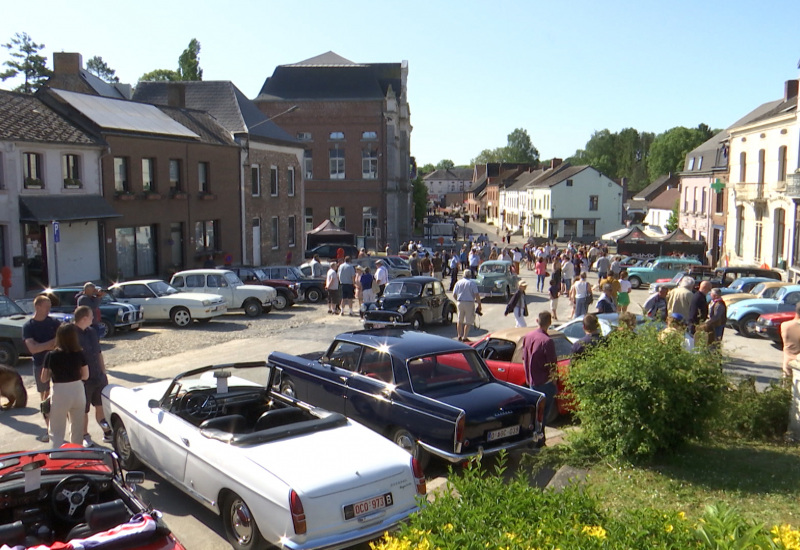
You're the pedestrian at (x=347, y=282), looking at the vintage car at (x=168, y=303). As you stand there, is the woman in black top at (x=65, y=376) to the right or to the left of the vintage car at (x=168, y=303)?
left

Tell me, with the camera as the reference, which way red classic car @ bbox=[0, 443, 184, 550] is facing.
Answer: facing away from the viewer and to the left of the viewer

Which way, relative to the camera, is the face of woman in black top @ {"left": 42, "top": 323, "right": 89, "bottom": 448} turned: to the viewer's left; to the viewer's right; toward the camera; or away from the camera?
away from the camera

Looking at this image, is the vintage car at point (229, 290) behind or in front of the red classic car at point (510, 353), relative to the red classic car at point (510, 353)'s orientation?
in front

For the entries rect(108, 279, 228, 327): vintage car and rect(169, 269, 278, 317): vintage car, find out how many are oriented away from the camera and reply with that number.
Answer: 0

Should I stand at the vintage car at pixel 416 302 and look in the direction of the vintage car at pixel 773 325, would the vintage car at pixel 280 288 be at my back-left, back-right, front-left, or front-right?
back-left

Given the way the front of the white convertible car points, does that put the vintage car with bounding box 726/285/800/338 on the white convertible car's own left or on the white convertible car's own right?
on the white convertible car's own right

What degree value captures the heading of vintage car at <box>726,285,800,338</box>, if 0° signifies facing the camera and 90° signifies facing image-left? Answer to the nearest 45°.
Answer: approximately 45°

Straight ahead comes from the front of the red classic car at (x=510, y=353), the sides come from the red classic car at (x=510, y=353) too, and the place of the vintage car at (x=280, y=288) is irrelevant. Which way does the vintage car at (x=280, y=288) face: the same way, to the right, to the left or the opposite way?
the opposite way

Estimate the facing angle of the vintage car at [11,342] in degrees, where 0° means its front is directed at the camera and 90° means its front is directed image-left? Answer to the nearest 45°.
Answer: approximately 270°

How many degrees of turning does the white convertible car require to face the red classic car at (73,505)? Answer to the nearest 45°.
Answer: approximately 90° to its left

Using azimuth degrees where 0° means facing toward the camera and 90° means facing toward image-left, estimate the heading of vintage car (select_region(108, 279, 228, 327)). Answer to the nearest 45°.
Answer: approximately 315°

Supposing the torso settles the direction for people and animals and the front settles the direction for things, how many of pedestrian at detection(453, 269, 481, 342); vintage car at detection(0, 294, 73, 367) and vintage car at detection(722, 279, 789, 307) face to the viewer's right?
1

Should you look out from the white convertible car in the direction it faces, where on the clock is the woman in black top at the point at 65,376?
The woman in black top is roughly at 12 o'clock from the white convertible car.

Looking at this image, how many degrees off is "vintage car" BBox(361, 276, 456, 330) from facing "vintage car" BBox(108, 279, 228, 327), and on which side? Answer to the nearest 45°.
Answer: approximately 45° to its right
